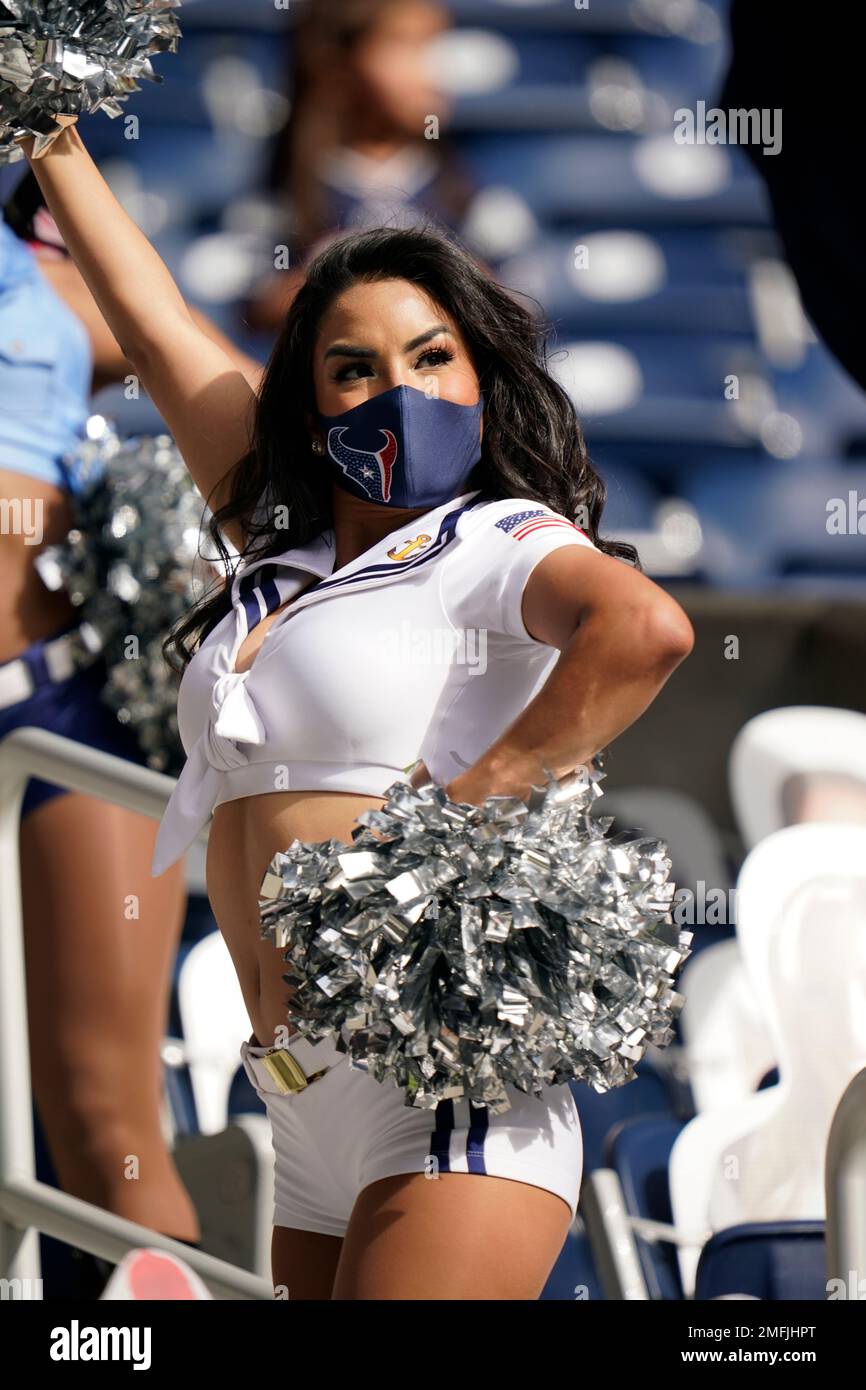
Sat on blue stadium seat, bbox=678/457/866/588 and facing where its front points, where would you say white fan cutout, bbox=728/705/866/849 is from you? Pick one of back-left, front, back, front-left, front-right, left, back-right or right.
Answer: front

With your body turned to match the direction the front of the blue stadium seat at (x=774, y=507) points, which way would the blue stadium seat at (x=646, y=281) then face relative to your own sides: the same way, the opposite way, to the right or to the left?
the same way

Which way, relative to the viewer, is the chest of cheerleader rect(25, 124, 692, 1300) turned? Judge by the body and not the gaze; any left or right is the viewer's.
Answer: facing the viewer and to the left of the viewer

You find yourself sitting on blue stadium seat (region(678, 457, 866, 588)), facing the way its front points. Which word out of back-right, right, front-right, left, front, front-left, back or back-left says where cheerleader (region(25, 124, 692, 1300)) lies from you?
front

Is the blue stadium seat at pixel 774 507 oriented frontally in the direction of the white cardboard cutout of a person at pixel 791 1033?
yes

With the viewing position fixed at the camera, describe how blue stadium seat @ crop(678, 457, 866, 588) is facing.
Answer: facing the viewer

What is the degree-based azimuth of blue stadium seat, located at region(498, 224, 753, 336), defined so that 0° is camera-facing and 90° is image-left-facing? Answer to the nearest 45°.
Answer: approximately 0°

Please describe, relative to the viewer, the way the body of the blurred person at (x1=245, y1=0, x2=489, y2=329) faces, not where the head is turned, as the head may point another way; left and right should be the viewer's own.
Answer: facing the viewer and to the right of the viewer
